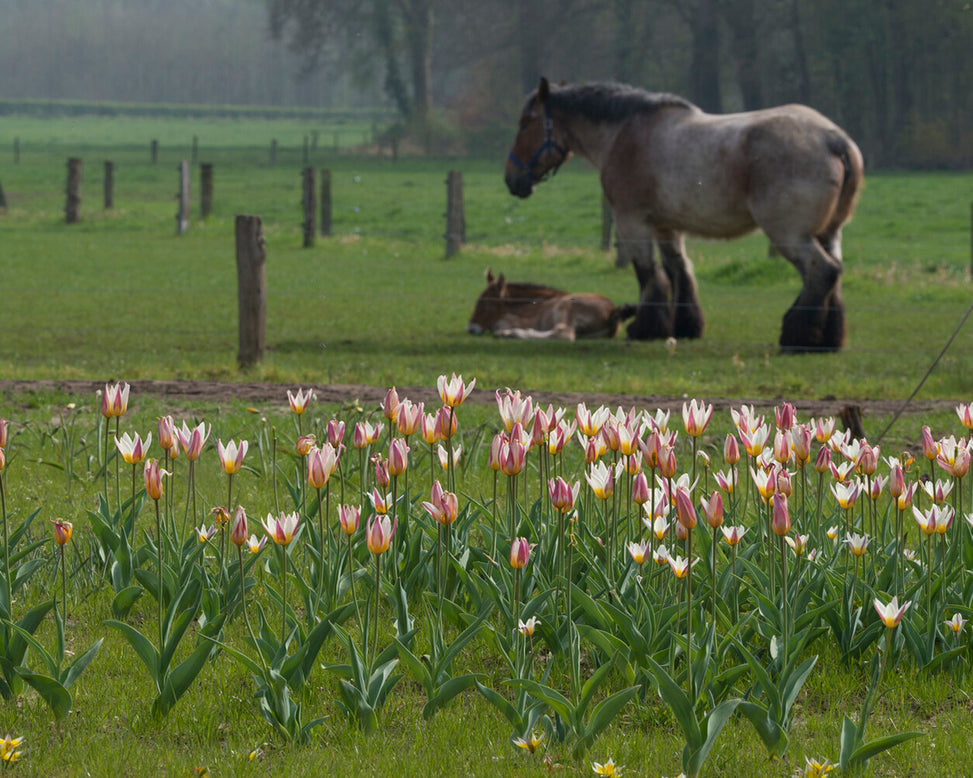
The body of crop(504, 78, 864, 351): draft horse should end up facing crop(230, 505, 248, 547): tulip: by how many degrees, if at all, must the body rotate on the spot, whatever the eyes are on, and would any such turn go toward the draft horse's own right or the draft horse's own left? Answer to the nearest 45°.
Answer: approximately 90° to the draft horse's own left

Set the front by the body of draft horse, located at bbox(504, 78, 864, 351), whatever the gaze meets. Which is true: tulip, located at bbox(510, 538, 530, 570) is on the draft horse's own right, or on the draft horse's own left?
on the draft horse's own left

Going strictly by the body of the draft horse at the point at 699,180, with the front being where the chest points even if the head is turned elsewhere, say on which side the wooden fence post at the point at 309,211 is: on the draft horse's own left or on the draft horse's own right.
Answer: on the draft horse's own right

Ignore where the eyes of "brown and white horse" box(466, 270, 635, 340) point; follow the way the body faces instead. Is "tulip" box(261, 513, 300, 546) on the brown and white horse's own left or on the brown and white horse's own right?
on the brown and white horse's own left

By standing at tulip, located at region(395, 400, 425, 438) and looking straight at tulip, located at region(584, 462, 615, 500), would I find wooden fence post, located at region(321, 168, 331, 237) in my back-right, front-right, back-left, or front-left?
back-left

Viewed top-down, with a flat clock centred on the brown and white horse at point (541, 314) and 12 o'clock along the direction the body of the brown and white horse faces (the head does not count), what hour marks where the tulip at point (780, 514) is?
The tulip is roughly at 9 o'clock from the brown and white horse.

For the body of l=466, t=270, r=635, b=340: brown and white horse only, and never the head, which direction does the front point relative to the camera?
to the viewer's left

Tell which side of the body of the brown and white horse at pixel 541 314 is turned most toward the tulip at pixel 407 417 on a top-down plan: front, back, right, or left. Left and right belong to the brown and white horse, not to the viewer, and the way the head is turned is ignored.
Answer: left

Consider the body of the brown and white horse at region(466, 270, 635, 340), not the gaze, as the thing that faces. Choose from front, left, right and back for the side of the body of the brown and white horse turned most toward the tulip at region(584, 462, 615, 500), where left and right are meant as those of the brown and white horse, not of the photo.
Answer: left

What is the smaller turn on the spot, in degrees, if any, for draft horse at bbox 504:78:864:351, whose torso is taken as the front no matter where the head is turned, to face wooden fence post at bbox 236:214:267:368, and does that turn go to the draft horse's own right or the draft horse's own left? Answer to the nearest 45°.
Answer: approximately 45° to the draft horse's own left

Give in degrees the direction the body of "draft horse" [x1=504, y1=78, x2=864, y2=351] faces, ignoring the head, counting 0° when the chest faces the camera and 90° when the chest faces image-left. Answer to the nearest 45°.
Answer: approximately 90°

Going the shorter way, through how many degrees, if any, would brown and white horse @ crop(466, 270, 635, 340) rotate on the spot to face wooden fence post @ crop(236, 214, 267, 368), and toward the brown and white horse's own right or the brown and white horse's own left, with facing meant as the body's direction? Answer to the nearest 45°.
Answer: approximately 45° to the brown and white horse's own left
